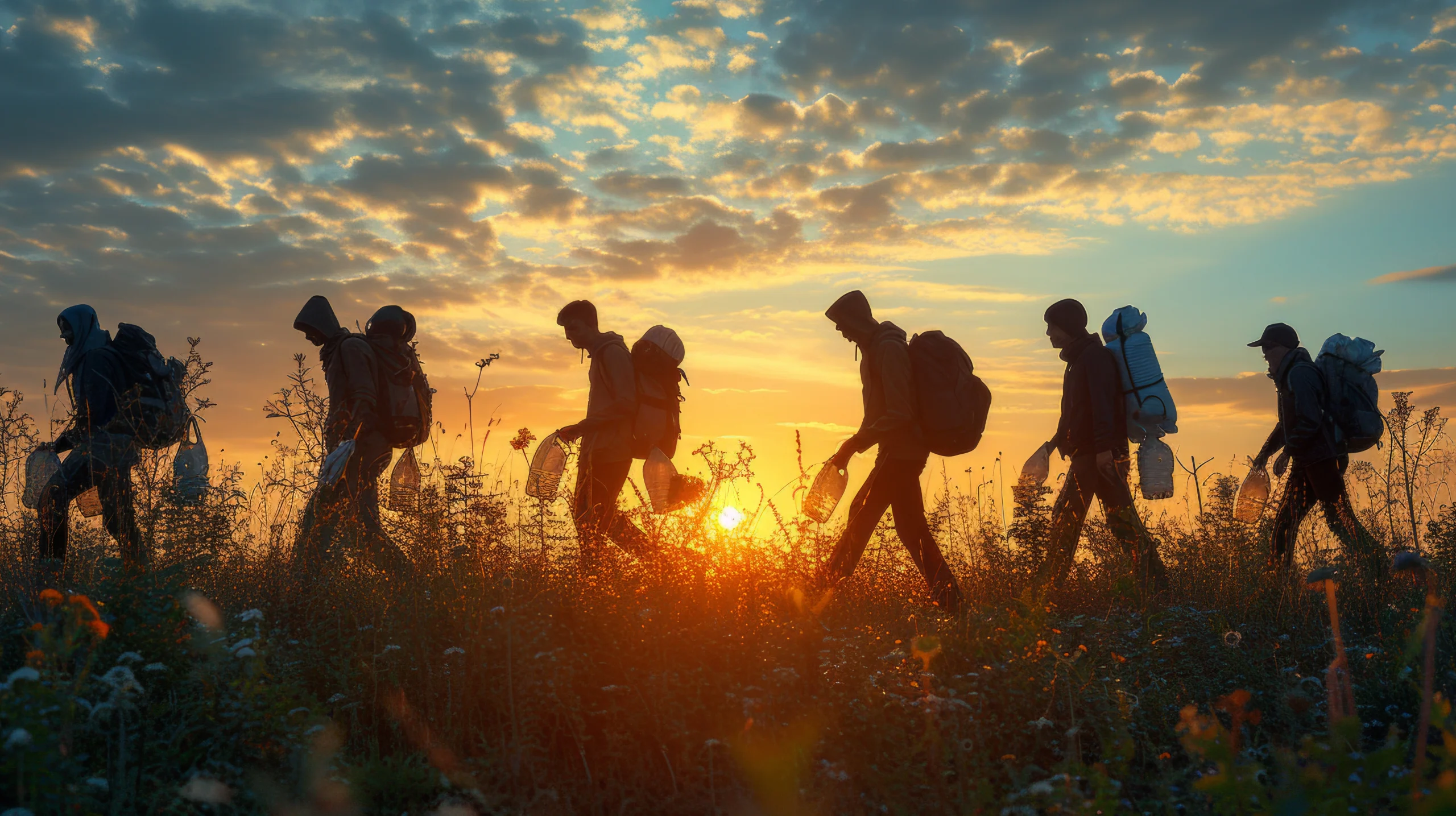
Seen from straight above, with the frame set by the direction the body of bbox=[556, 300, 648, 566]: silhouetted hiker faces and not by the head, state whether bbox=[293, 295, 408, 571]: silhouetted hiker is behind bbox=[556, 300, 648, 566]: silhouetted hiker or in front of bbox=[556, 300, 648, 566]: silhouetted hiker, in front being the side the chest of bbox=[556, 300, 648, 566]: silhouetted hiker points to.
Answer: in front

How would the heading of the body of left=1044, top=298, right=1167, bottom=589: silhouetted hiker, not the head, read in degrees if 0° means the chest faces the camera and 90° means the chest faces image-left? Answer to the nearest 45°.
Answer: approximately 90°

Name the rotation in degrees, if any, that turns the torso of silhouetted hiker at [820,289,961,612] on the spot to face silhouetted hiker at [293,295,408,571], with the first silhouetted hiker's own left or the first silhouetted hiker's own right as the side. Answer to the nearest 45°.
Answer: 0° — they already face them

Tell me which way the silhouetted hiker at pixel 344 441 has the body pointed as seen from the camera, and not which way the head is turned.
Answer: to the viewer's left

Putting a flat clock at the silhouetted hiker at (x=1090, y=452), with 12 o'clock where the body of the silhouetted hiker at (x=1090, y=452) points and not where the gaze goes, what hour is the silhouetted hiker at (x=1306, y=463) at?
the silhouetted hiker at (x=1306, y=463) is roughly at 5 o'clock from the silhouetted hiker at (x=1090, y=452).

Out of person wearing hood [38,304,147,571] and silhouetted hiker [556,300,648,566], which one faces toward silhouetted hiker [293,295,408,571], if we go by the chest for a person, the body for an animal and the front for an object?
silhouetted hiker [556,300,648,566]

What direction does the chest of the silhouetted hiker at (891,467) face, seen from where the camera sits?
to the viewer's left

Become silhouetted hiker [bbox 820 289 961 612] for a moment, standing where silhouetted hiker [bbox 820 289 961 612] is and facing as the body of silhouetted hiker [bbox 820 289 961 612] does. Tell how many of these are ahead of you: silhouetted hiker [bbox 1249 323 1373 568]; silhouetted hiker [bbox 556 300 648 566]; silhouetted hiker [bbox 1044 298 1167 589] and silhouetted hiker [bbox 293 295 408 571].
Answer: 2

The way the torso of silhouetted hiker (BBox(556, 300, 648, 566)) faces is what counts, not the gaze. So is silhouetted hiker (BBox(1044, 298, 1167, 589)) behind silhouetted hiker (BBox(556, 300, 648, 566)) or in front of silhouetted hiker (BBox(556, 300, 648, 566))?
behind

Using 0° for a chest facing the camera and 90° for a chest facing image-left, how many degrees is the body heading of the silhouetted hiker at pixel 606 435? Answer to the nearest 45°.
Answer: approximately 90°

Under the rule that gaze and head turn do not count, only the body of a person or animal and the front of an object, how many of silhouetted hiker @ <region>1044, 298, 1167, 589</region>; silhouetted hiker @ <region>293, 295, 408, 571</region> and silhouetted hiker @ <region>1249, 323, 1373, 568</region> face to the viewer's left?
3

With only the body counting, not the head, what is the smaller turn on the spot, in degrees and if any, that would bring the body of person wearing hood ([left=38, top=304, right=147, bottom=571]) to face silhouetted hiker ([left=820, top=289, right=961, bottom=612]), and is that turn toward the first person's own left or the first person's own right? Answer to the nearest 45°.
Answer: approximately 135° to the first person's own left

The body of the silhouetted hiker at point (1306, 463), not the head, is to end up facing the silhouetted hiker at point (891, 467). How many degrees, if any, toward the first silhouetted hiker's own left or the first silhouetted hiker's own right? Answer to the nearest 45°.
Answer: approximately 45° to the first silhouetted hiker's own left

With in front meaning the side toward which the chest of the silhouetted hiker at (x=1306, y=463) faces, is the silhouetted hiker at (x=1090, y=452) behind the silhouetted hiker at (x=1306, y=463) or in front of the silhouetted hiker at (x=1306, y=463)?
in front

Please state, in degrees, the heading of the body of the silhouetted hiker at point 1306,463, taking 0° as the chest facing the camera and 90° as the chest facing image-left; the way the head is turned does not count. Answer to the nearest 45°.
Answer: approximately 90°
